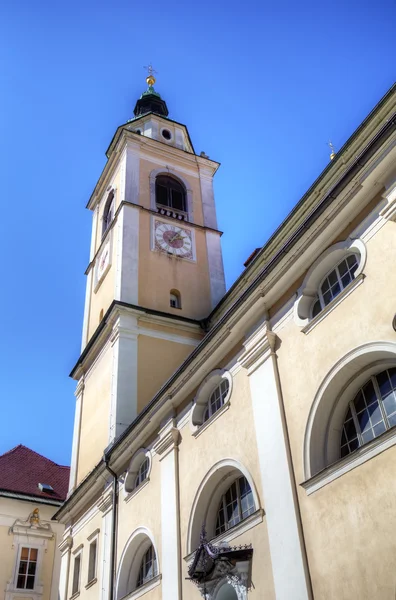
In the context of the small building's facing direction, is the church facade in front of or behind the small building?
in front

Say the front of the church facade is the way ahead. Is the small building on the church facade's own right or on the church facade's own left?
on the church facade's own right

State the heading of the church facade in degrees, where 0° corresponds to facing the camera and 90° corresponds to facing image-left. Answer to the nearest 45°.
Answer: approximately 45°

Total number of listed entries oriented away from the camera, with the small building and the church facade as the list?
0

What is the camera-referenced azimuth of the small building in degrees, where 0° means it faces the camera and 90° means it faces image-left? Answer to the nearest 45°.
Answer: approximately 0°
